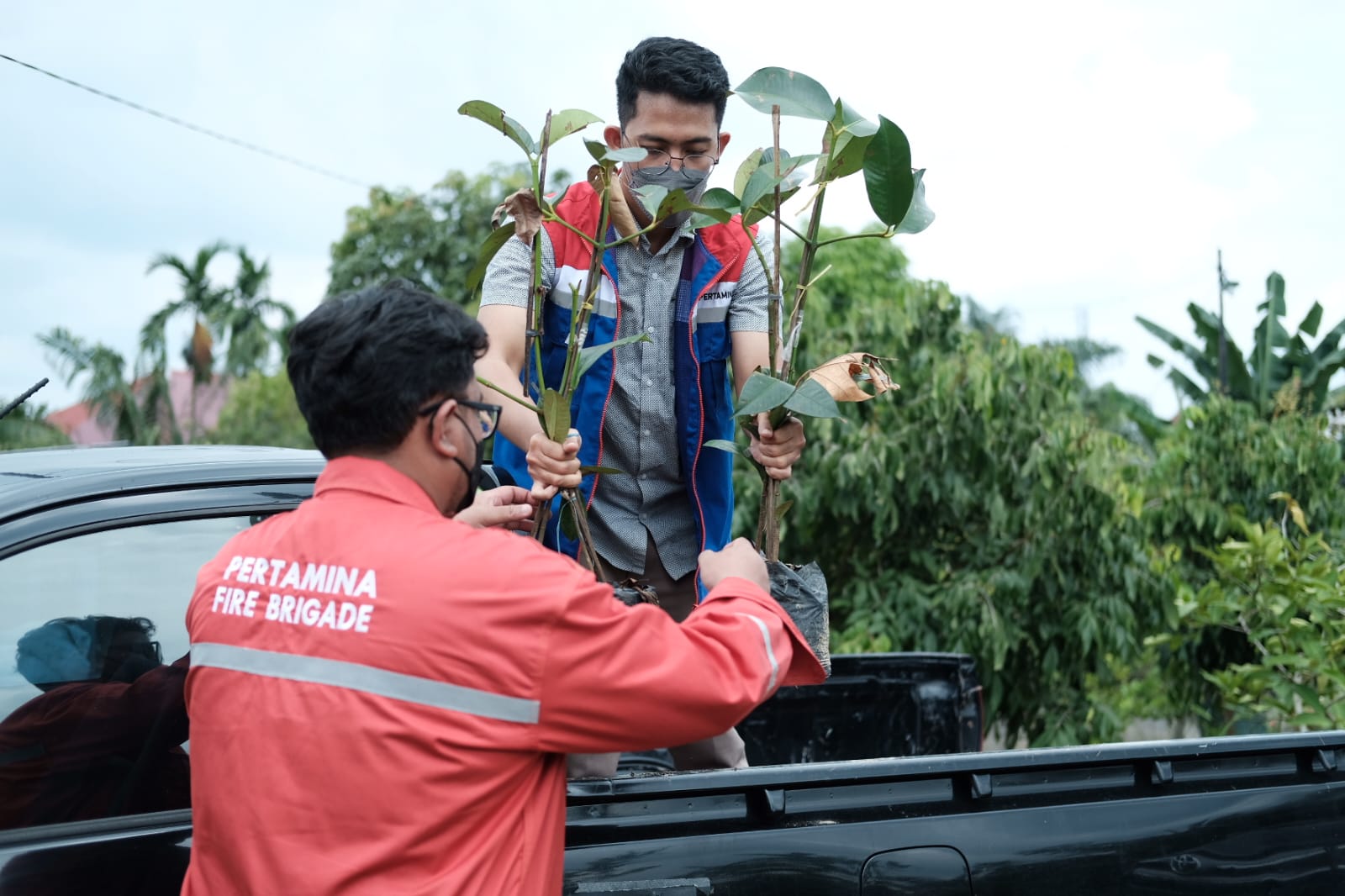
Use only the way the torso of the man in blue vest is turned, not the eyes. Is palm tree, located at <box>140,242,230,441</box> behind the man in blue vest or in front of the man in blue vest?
behind

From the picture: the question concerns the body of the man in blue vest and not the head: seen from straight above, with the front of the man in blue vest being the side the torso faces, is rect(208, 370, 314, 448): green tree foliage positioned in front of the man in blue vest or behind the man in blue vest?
behind

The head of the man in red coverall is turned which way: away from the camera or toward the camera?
away from the camera

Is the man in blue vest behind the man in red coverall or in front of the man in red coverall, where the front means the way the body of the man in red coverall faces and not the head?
in front

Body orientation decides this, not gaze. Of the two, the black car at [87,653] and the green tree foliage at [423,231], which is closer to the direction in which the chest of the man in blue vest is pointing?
the black car

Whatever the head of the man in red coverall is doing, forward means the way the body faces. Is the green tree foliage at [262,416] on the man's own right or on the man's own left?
on the man's own left

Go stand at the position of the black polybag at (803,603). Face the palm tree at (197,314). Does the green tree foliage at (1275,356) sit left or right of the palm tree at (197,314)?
right

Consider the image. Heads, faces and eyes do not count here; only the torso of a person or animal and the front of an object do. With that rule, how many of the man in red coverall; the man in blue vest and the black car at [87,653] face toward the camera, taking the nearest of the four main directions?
1

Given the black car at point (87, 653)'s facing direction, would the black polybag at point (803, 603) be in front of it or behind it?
behind

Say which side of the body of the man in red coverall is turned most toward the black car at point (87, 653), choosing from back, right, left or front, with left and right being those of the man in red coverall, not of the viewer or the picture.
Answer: left
